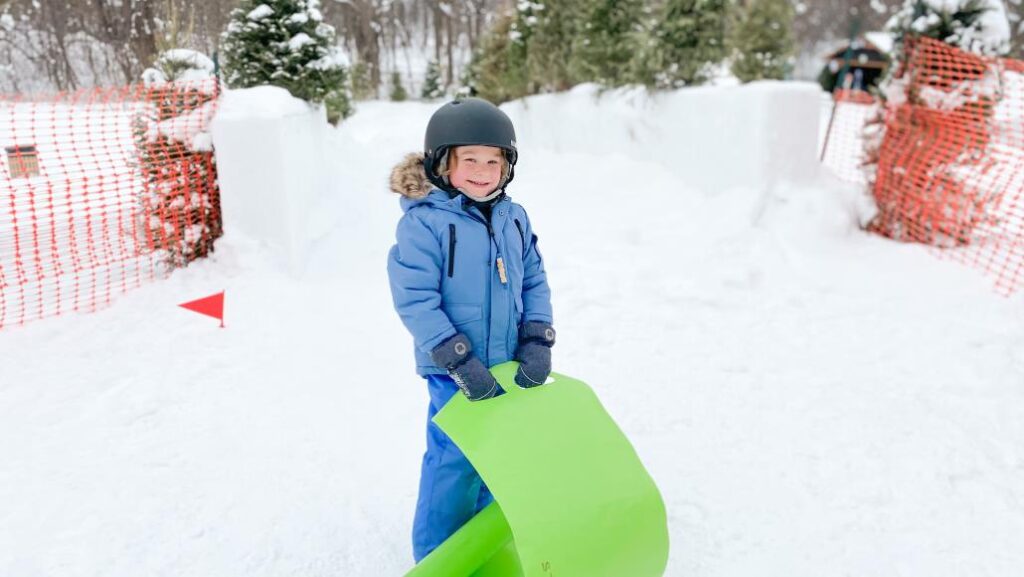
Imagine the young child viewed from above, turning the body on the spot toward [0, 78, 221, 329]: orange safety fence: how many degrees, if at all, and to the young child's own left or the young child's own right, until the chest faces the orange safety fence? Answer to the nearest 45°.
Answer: approximately 180°

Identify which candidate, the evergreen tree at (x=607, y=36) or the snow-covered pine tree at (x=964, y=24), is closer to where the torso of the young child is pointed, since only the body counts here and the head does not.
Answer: the snow-covered pine tree

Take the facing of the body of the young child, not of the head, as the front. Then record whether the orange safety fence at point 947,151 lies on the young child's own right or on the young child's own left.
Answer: on the young child's own left

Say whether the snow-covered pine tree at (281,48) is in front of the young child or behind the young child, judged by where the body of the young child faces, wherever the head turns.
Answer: behind

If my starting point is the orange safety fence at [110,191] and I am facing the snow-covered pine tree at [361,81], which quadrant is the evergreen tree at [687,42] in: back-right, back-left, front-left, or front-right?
front-right

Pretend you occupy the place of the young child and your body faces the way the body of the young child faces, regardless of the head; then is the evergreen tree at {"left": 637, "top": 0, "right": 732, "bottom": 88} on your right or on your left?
on your left

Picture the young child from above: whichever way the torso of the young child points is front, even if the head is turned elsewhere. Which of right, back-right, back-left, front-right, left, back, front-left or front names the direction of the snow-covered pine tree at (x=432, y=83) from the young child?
back-left

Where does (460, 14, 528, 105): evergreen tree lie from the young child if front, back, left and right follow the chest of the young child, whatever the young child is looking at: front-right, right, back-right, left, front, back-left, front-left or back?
back-left

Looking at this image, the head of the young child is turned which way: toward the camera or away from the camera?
toward the camera

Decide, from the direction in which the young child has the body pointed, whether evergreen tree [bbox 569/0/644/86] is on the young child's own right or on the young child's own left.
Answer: on the young child's own left
